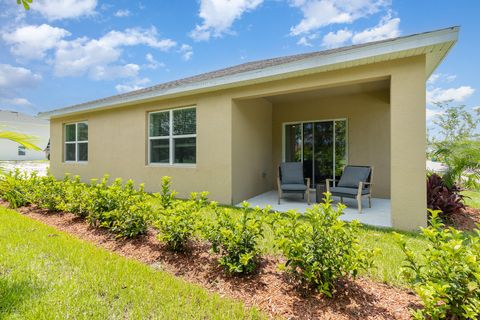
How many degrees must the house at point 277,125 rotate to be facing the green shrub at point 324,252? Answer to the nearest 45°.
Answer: approximately 135° to its right

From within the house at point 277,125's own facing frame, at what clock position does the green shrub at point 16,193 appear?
The green shrub is roughly at 7 o'clock from the house.

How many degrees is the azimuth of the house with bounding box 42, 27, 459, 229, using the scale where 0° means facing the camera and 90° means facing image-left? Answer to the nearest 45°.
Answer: approximately 225°

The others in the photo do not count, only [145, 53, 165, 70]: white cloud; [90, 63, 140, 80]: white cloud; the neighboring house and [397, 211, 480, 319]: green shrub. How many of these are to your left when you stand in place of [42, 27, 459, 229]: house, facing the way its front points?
3

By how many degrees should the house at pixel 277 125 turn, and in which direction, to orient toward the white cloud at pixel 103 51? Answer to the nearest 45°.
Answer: approximately 90° to its left

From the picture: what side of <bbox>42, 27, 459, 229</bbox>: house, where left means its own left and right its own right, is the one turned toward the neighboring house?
left

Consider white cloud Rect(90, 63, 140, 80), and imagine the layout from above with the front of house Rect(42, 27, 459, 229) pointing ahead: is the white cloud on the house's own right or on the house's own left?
on the house's own left
